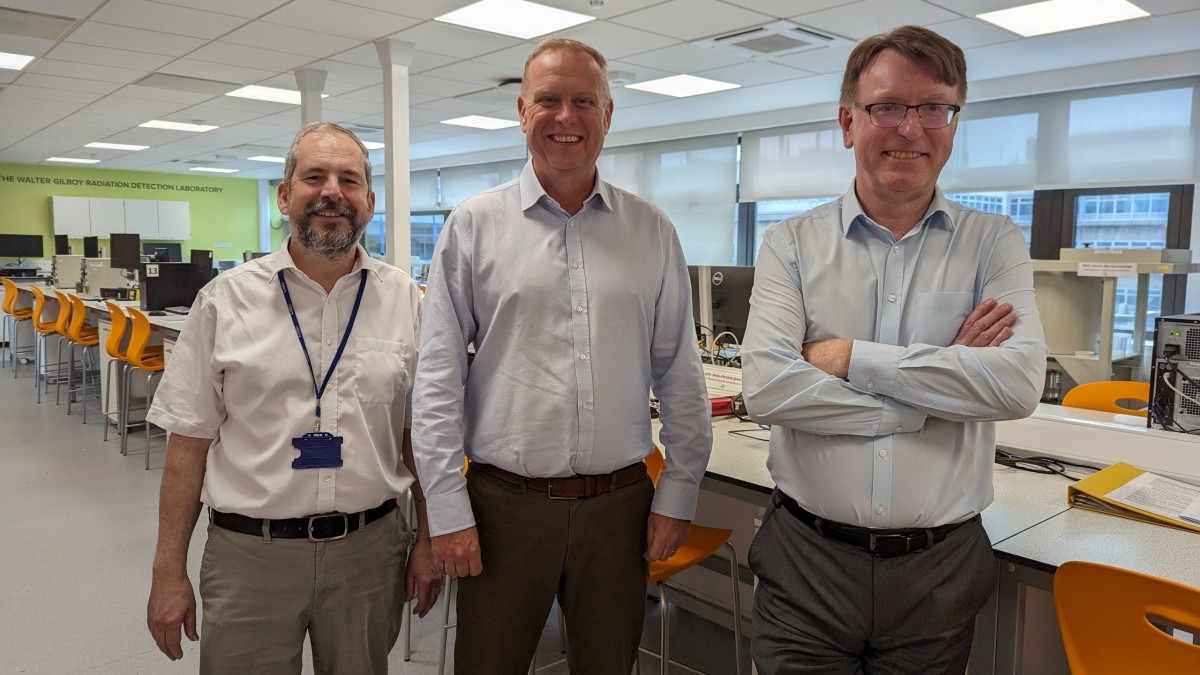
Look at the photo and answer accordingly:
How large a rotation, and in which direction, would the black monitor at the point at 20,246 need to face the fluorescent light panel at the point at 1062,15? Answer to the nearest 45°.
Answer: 0° — it already faces it

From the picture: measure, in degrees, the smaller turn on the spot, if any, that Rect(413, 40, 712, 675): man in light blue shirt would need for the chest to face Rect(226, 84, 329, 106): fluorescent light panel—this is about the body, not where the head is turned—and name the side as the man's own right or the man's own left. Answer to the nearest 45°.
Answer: approximately 135° to the man's own right

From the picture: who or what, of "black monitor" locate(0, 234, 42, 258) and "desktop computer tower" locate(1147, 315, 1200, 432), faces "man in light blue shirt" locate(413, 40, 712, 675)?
the black monitor

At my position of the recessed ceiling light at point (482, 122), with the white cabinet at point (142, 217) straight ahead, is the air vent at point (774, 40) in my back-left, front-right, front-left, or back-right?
back-left

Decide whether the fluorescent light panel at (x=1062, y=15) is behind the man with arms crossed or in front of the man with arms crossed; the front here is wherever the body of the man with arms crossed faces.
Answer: behind

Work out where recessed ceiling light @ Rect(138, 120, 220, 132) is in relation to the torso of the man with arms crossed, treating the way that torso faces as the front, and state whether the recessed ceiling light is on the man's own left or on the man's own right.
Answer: on the man's own right

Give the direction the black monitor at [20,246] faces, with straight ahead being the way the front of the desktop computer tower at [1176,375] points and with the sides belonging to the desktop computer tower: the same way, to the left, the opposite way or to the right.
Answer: to the right

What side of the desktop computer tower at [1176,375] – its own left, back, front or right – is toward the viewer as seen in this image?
back

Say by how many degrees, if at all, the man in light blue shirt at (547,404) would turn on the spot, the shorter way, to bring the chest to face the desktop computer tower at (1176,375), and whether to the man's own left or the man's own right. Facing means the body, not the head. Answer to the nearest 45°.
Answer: approximately 90° to the man's own left
